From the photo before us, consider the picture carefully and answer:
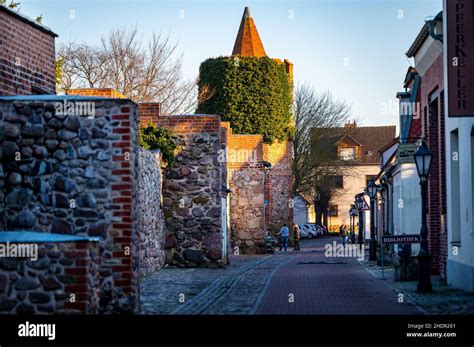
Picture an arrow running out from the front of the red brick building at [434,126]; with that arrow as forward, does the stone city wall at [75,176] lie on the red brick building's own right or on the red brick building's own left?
on the red brick building's own left

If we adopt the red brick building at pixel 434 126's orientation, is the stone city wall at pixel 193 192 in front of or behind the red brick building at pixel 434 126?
in front

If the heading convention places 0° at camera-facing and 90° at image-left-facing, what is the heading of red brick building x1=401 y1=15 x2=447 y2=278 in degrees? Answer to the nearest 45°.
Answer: approximately 90°

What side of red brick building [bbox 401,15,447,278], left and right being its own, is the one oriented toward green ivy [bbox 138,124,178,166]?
front
